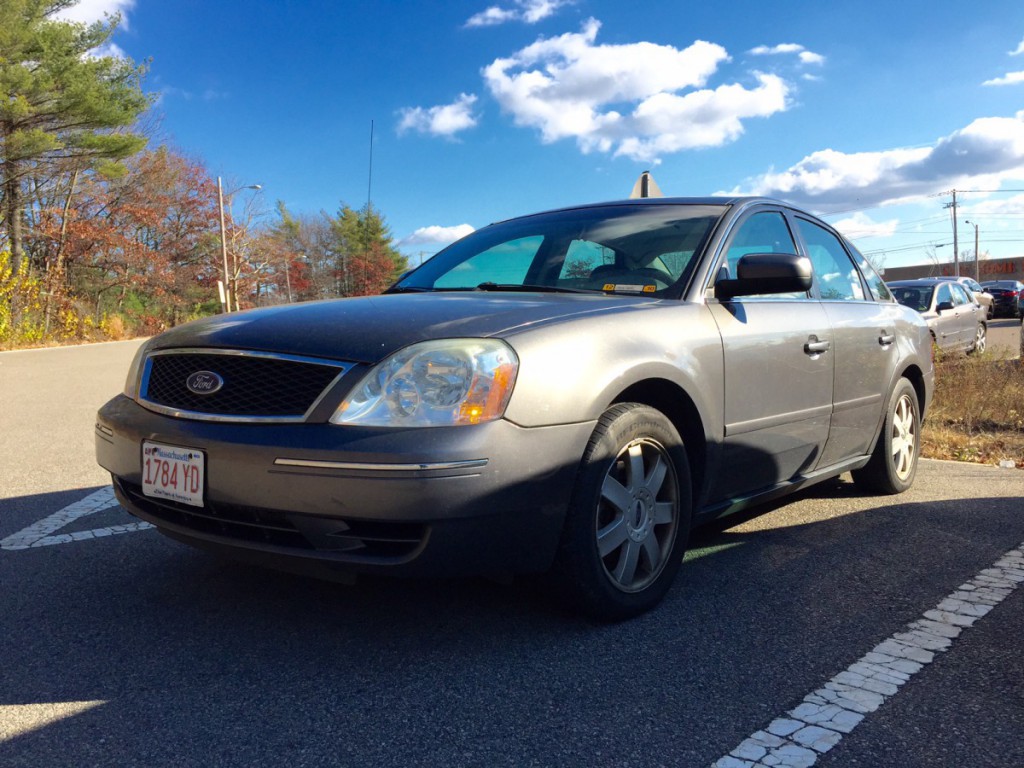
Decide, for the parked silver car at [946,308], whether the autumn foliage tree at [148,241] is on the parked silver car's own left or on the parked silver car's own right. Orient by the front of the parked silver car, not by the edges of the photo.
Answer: on the parked silver car's own right

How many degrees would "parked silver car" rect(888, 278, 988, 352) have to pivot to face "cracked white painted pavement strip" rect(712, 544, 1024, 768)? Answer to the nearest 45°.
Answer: approximately 45° to its left

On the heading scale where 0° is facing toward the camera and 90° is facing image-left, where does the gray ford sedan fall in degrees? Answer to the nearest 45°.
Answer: approximately 45°

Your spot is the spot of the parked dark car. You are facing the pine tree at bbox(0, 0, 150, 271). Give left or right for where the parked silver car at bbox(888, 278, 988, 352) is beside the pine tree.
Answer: left

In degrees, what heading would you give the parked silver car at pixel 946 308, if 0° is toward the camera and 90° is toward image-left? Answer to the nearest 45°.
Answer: approximately 45°

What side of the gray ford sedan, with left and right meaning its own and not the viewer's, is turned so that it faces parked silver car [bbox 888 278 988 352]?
back

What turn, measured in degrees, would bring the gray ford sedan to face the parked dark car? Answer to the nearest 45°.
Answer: approximately 180°

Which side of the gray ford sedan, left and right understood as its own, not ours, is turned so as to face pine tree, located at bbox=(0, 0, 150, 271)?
right
